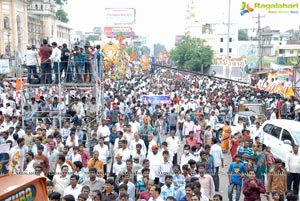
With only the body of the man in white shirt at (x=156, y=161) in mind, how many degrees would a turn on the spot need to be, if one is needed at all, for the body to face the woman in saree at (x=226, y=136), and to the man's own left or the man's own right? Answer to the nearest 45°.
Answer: approximately 135° to the man's own left

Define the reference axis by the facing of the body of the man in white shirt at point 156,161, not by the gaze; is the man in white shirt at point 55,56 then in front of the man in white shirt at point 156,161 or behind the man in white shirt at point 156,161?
behind

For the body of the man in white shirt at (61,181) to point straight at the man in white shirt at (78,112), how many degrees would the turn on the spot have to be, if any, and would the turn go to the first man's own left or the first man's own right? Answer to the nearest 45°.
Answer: approximately 135° to the first man's own left

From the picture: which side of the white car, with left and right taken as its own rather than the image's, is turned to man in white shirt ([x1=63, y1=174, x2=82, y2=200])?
right

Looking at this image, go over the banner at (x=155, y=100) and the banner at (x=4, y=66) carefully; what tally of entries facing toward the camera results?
2
